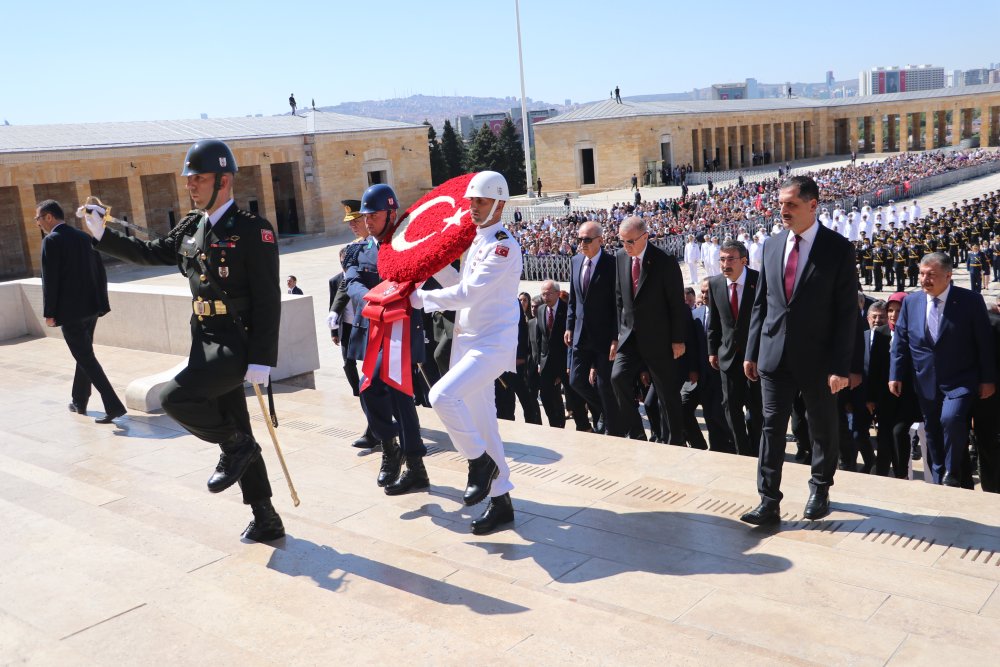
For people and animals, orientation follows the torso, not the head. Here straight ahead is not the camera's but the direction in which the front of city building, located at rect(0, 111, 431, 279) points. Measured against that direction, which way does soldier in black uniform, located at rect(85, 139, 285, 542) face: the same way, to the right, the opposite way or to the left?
to the right

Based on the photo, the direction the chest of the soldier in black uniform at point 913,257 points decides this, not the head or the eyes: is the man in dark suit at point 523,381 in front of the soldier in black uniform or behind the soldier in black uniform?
in front

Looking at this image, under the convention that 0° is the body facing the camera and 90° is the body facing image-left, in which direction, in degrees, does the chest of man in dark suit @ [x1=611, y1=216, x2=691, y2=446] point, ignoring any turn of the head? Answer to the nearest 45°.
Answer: approximately 45°

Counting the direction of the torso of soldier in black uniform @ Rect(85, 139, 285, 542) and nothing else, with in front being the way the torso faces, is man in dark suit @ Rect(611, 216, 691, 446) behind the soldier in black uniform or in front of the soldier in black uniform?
behind

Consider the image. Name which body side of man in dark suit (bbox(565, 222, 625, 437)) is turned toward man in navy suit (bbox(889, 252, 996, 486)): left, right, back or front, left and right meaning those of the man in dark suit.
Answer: left

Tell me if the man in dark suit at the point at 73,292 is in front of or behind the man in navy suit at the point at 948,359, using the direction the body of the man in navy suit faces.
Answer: in front

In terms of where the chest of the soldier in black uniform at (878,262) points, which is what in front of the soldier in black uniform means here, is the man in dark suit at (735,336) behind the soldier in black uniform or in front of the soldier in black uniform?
in front

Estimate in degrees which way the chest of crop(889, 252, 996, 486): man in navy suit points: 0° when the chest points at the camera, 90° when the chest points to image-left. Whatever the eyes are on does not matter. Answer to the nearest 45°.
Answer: approximately 45°

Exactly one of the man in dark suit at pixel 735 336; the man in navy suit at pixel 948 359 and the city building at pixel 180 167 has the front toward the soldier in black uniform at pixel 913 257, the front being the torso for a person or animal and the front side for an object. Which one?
the city building

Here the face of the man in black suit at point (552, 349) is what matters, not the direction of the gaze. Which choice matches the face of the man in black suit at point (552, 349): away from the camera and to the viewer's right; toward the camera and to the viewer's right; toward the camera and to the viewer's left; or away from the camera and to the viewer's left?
toward the camera and to the viewer's left

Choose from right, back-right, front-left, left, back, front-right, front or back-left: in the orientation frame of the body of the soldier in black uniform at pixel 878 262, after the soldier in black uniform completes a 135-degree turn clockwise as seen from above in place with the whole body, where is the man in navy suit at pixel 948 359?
back

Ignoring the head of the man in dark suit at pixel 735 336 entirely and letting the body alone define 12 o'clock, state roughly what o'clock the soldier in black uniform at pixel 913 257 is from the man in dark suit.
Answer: The soldier in black uniform is roughly at 5 o'clock from the man in dark suit.
